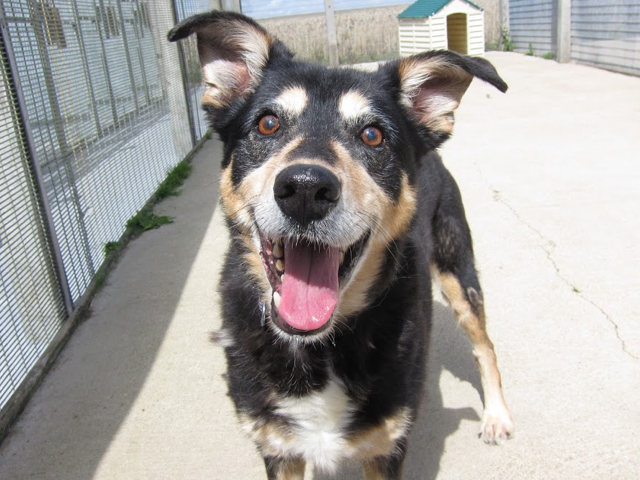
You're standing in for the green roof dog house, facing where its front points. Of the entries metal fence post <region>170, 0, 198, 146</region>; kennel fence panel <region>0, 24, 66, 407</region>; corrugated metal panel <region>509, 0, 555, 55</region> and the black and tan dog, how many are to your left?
1

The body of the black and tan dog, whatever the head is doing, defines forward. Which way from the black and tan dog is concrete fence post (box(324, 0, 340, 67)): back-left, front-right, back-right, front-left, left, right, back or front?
back

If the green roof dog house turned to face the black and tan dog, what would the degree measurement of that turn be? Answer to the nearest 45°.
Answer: approximately 45° to its right

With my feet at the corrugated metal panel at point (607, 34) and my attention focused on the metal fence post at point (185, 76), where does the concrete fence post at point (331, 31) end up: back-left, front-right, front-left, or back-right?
front-right

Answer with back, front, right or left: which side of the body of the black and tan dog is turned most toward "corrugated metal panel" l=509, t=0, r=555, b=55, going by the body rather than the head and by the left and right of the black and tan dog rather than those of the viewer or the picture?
back

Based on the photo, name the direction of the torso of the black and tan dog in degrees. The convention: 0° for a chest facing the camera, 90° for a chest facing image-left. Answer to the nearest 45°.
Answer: approximately 0°

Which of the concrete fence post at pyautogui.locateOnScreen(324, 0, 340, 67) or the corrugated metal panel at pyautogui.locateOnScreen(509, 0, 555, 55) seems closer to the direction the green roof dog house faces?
the corrugated metal panel

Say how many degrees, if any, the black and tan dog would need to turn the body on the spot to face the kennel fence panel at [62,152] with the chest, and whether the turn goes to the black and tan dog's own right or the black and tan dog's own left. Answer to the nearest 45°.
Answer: approximately 135° to the black and tan dog's own right

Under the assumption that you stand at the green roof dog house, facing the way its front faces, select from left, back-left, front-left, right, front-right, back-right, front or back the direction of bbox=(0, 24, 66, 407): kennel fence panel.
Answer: front-right

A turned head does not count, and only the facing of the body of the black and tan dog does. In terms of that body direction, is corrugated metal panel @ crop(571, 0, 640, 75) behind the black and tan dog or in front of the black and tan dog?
behind

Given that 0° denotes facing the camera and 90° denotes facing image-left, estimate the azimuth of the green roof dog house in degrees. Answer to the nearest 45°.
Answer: approximately 315°

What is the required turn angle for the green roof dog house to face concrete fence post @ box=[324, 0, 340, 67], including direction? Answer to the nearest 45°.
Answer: approximately 135° to its right

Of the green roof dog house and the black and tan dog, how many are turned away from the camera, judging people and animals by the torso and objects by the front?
0
